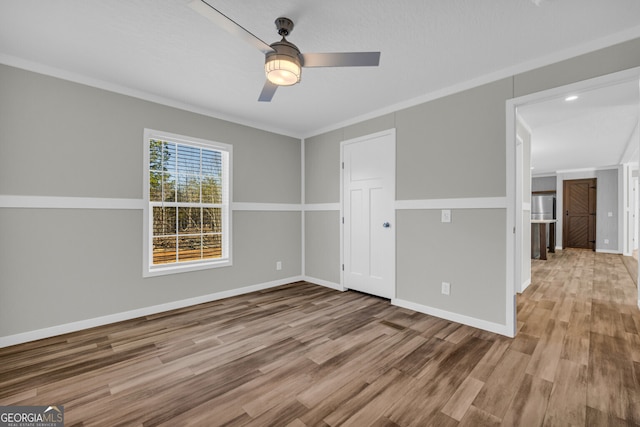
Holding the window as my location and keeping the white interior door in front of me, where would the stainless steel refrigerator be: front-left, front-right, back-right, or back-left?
front-left

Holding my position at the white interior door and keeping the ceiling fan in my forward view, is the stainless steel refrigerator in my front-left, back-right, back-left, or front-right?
back-left

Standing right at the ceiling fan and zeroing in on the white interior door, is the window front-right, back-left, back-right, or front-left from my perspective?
front-left

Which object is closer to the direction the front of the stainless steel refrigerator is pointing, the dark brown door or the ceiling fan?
the ceiling fan

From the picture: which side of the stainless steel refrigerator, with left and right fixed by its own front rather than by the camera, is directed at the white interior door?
front

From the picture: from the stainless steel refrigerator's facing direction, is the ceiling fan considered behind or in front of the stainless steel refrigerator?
in front

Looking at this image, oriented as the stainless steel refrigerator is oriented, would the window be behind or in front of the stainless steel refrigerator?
in front

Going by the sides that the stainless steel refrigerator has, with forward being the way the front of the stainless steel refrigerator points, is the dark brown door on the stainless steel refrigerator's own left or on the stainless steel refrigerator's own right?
on the stainless steel refrigerator's own left

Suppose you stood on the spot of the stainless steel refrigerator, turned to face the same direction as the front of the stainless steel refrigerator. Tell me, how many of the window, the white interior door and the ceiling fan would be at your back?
0

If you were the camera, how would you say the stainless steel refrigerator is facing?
facing the viewer
